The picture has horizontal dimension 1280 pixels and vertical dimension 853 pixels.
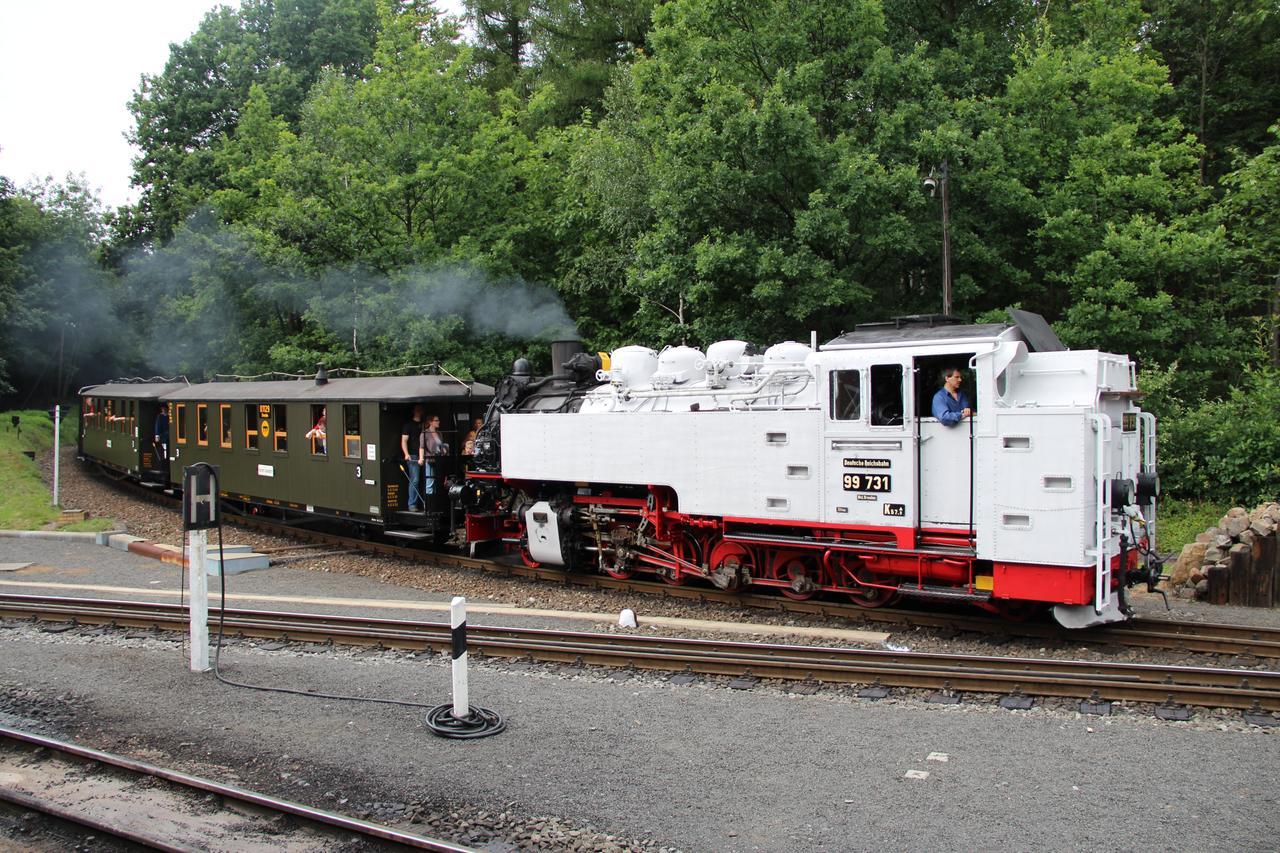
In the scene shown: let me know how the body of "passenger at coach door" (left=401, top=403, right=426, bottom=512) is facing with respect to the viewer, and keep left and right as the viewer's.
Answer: facing the viewer and to the right of the viewer

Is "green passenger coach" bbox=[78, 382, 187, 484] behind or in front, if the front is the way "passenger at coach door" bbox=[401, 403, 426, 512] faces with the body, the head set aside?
behind

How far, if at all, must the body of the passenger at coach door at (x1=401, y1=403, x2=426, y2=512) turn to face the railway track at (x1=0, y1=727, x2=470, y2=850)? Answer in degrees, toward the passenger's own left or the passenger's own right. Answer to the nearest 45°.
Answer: approximately 45° to the passenger's own right

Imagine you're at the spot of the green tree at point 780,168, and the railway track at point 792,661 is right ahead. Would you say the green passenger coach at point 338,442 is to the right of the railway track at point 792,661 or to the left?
right

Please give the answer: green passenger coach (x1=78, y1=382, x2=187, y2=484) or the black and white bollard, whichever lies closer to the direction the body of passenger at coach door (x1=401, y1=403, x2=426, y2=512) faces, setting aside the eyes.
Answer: the black and white bollard

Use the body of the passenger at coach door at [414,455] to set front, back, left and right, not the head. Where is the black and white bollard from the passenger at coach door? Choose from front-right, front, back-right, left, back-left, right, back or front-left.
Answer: front-right

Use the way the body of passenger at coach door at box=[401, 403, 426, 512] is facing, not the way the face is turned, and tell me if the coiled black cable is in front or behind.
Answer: in front

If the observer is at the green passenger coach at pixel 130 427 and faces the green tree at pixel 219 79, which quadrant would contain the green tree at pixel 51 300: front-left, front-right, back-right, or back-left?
front-left
